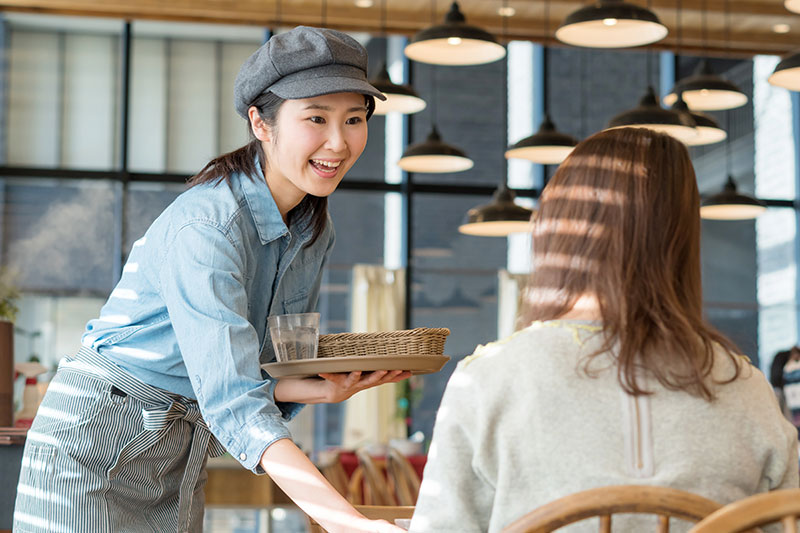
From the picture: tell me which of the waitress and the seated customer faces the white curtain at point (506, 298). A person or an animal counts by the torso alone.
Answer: the seated customer

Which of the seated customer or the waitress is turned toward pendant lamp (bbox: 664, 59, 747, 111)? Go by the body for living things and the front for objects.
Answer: the seated customer

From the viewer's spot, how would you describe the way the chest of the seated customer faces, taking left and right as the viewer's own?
facing away from the viewer

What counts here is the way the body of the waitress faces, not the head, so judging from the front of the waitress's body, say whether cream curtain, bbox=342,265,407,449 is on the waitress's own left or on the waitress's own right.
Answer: on the waitress's own left

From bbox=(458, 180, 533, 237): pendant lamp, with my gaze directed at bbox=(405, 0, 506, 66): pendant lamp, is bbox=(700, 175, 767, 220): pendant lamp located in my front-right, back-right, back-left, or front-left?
back-left

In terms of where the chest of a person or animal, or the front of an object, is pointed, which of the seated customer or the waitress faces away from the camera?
the seated customer

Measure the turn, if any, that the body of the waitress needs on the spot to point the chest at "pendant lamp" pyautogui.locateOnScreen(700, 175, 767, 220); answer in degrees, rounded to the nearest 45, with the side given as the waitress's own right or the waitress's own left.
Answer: approximately 90° to the waitress's own left

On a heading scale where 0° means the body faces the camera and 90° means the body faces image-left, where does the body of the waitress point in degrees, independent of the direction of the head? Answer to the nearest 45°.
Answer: approximately 315°

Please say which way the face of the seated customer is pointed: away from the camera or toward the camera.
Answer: away from the camera

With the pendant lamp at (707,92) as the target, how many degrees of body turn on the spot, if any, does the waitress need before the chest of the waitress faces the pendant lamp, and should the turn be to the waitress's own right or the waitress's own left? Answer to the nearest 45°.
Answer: approximately 90° to the waitress's own left

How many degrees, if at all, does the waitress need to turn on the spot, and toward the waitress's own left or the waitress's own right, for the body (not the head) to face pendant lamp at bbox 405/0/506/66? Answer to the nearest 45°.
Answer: approximately 135° to the waitress's own left

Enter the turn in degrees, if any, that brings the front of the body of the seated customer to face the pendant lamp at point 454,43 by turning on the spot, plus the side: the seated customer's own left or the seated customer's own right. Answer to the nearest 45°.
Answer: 0° — they already face it

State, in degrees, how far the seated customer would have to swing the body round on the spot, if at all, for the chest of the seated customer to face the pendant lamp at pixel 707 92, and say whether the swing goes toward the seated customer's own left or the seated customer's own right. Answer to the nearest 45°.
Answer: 0° — they already face it
